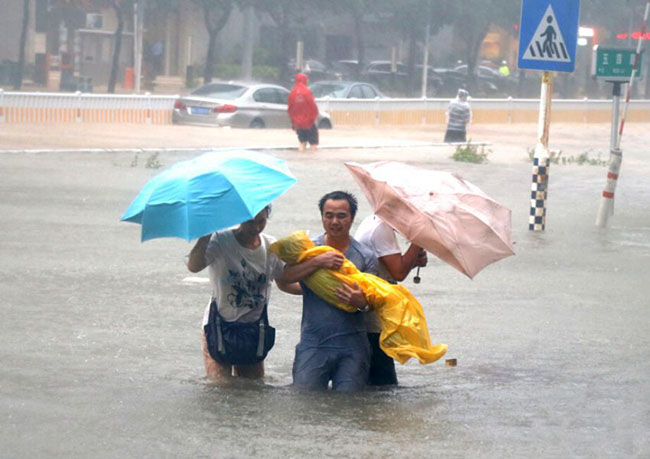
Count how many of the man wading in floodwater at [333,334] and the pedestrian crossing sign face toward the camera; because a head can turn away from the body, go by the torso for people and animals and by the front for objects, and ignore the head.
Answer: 2

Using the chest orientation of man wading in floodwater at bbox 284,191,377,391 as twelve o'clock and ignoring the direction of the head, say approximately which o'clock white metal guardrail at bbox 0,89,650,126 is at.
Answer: The white metal guardrail is roughly at 6 o'clock from the man wading in floodwater.

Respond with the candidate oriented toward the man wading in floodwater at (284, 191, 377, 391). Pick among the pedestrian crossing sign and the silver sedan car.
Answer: the pedestrian crossing sign

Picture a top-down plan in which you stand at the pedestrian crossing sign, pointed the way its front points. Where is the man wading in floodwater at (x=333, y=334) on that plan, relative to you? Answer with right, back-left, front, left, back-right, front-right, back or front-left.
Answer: front

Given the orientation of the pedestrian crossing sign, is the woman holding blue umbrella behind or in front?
in front

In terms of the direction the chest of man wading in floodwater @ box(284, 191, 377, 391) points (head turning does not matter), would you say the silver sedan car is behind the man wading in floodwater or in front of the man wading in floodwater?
behind

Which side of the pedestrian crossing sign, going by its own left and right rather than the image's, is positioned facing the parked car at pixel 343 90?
back

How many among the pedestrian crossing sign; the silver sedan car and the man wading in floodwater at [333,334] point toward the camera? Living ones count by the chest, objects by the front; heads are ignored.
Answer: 2

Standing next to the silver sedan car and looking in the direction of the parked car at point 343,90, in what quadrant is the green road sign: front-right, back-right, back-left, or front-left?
back-right

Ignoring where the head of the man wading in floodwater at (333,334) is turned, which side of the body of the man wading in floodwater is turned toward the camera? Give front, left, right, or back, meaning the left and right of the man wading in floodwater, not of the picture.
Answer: front

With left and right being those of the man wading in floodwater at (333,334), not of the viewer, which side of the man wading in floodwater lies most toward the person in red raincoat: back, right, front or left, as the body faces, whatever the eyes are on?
back

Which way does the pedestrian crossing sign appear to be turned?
toward the camera

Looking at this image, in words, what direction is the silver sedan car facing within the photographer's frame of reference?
facing away from the viewer and to the right of the viewer
